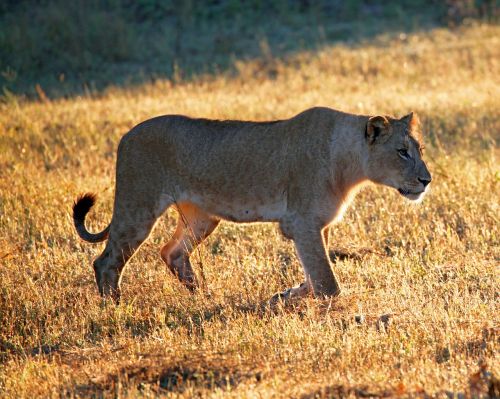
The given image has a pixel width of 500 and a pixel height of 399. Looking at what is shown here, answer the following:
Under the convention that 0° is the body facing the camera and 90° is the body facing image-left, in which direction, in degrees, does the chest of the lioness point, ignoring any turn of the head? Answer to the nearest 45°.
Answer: approximately 270°
